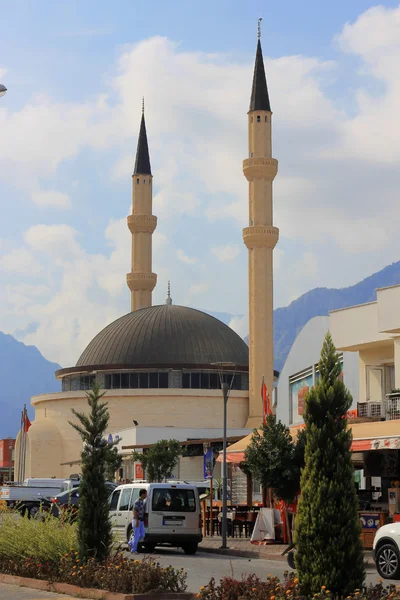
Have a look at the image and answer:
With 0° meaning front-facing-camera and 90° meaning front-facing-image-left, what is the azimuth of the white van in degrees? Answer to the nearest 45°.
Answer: approximately 135°

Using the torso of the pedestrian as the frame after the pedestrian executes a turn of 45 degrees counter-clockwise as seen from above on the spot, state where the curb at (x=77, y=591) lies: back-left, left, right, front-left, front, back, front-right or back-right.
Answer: back-right

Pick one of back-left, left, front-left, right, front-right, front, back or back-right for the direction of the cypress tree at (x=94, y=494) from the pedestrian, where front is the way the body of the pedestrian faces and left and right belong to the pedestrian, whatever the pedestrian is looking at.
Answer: right

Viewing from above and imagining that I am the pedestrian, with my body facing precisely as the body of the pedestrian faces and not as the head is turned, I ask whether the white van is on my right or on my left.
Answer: on my left
